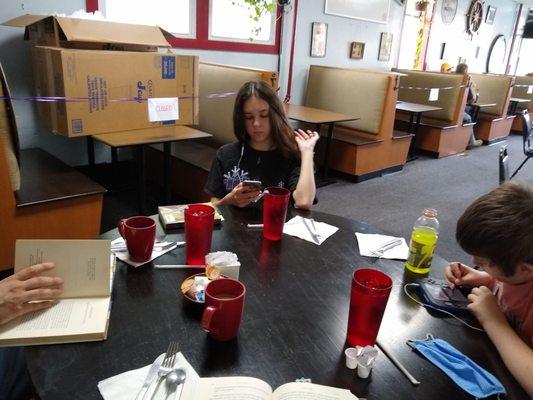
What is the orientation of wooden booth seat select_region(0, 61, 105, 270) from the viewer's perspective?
to the viewer's right

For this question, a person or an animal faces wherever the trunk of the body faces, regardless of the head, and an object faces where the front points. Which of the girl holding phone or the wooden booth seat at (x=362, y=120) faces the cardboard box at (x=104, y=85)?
the wooden booth seat

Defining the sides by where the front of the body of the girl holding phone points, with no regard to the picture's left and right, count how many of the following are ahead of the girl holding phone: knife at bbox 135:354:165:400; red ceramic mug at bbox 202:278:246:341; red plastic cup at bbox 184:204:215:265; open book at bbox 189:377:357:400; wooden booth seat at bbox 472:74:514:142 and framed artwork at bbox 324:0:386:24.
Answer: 4

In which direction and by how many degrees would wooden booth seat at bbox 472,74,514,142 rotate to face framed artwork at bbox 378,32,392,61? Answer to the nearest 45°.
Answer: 0° — it already faces it

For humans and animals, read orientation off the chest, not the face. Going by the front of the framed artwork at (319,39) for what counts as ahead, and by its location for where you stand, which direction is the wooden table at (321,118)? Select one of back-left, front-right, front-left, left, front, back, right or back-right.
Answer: front-right

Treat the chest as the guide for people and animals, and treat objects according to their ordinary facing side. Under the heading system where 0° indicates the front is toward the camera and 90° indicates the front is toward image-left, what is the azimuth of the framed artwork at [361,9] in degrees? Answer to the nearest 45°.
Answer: approximately 315°

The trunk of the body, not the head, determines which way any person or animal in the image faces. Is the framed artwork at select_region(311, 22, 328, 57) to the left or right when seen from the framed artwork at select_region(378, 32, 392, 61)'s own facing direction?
on its right

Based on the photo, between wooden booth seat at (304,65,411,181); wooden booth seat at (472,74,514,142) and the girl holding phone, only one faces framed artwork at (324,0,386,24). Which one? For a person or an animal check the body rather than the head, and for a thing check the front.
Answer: wooden booth seat at (472,74,514,142)

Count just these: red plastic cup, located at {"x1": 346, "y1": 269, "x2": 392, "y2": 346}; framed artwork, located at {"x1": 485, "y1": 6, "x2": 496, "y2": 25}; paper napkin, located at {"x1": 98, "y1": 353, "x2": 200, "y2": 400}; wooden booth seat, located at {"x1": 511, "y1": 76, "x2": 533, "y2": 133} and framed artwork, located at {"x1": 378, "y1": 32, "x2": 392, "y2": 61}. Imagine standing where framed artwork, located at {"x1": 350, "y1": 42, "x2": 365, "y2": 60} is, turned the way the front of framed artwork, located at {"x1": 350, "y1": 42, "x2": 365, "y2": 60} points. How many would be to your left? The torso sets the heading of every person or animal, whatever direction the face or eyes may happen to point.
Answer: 3

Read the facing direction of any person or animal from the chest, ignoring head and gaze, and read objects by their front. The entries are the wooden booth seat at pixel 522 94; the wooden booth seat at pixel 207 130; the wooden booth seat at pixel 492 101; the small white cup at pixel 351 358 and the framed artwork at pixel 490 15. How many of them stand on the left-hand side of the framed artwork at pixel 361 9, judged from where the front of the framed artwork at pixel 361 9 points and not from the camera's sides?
3
